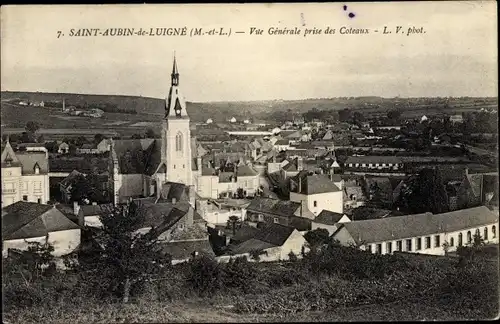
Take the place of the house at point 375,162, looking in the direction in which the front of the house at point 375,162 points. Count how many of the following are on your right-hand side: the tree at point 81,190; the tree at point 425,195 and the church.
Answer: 2

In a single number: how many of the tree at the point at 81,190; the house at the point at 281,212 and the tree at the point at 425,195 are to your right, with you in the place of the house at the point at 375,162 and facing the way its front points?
2

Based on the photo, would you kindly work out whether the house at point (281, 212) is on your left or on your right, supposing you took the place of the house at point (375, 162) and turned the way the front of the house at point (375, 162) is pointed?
on your right

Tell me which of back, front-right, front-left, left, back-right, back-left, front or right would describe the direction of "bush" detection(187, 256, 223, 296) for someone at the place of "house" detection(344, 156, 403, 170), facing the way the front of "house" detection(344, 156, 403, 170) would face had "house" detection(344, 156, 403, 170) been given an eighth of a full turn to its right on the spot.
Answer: front

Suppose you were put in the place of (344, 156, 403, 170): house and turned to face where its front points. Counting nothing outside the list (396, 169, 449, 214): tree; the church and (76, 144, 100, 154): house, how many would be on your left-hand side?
1

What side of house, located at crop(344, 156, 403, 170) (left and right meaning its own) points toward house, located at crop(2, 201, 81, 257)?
front

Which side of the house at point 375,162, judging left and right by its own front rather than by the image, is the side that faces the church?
right

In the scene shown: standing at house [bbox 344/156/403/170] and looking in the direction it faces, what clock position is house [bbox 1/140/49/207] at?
house [bbox 1/140/49/207] is roughly at 2 o'clock from house [bbox 344/156/403/170].

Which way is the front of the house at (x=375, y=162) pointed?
toward the camera
